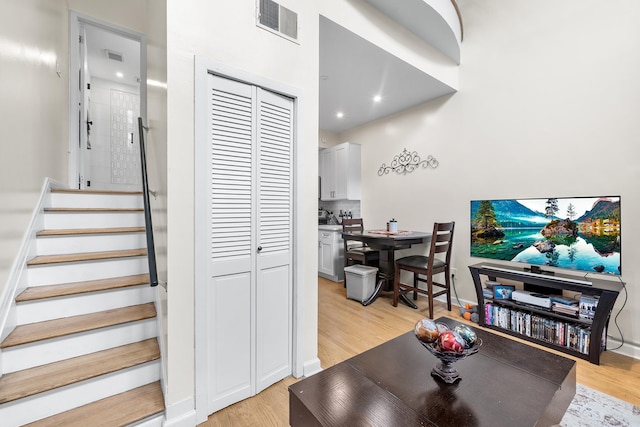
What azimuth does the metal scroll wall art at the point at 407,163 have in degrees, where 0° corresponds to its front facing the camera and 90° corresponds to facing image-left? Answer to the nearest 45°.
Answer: approximately 45°

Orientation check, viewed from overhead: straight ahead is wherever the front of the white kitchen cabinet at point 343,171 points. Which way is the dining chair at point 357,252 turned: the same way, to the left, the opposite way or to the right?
to the left

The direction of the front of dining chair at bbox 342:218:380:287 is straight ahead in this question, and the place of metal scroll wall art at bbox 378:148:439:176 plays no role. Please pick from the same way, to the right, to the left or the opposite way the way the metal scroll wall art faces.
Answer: to the right

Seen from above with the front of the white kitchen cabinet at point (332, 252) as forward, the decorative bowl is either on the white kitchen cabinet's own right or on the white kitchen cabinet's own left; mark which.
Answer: on the white kitchen cabinet's own left

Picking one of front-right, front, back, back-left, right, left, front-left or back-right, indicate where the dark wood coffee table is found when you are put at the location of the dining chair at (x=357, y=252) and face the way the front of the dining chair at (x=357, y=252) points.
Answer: front-right

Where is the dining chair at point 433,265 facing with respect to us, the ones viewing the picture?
facing away from the viewer and to the left of the viewer

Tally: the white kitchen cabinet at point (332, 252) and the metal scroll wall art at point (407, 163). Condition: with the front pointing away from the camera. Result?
0

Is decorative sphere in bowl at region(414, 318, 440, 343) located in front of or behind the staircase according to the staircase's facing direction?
in front

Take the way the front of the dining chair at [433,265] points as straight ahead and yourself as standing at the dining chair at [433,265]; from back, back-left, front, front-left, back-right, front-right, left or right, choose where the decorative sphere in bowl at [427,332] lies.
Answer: back-left

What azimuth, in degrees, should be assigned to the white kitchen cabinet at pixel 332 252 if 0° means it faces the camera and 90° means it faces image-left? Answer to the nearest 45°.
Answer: approximately 45°
